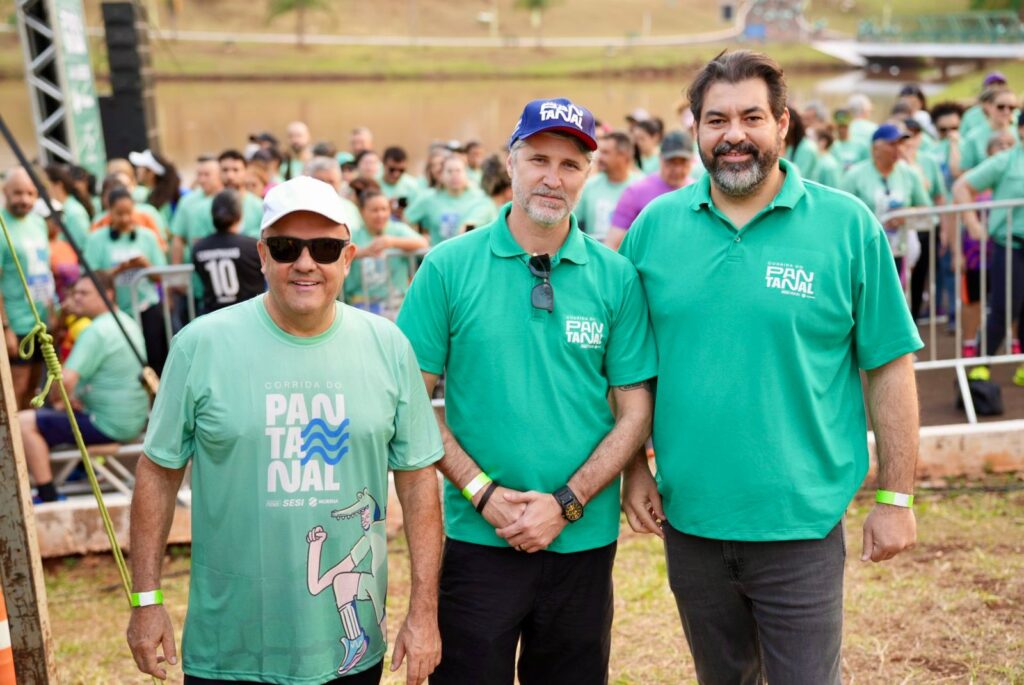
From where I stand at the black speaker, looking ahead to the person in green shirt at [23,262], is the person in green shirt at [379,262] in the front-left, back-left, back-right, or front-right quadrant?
front-left

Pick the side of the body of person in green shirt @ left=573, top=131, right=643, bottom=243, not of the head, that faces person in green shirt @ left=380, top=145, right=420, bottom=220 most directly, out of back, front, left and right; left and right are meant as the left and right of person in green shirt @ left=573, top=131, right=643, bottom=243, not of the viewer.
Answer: right

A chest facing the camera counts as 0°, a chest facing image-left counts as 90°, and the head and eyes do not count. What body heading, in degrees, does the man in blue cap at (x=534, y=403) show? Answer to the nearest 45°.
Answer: approximately 0°

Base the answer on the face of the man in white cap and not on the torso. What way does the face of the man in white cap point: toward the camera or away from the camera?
toward the camera

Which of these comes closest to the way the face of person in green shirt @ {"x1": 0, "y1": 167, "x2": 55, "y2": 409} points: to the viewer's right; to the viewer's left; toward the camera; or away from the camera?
toward the camera

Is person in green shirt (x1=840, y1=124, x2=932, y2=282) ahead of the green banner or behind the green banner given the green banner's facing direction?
ahead

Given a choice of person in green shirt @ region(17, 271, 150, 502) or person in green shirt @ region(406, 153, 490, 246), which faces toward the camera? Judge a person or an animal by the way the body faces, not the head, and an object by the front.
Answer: person in green shirt @ region(406, 153, 490, 246)

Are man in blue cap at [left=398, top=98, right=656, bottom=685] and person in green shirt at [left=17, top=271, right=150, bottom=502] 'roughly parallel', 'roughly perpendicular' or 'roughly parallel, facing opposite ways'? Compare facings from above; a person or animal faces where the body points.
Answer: roughly perpendicular

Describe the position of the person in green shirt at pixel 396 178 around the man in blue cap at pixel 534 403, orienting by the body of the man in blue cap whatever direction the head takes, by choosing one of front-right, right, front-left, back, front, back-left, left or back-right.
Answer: back

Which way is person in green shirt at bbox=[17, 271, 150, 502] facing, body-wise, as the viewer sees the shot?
to the viewer's left

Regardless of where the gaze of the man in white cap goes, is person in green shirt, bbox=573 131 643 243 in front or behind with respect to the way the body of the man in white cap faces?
behind

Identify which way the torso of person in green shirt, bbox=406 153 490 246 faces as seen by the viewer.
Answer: toward the camera

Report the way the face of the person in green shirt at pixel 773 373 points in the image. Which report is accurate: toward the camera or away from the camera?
toward the camera

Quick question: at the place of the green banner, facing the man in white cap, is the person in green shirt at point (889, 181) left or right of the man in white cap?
left

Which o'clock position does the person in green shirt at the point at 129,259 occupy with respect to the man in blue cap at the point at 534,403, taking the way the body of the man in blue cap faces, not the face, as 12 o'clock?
The person in green shirt is roughly at 5 o'clock from the man in blue cap.

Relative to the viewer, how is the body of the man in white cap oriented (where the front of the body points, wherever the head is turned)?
toward the camera

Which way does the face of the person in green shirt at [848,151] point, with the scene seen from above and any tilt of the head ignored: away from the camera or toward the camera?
toward the camera
